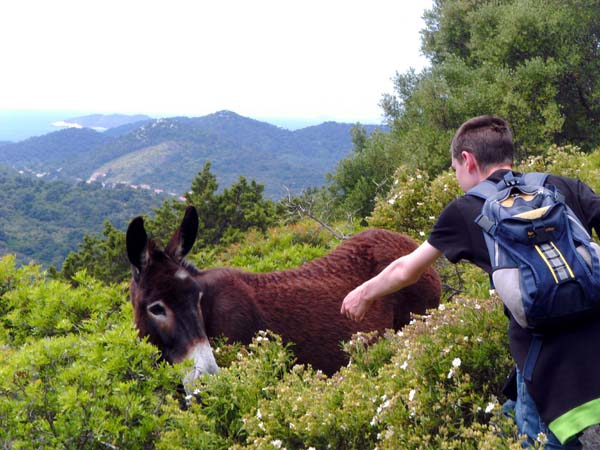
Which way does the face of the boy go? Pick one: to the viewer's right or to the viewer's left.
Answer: to the viewer's left

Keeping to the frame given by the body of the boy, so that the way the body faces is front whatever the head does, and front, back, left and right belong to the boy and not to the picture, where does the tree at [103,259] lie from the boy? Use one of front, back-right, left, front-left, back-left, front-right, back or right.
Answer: front

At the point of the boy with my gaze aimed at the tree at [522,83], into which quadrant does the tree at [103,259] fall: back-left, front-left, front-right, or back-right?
front-left

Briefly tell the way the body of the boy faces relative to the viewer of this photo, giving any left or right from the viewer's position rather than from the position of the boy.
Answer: facing away from the viewer and to the left of the viewer

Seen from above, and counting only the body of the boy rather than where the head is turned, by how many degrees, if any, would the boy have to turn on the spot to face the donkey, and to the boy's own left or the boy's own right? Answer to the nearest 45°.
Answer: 0° — they already face it

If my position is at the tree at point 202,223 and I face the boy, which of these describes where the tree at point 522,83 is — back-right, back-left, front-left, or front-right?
front-left

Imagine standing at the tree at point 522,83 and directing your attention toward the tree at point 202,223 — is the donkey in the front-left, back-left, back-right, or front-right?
front-left

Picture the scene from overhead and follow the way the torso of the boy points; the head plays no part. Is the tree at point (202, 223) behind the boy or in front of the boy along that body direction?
in front

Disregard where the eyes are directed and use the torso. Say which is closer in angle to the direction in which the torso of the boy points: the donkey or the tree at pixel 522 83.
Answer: the donkey

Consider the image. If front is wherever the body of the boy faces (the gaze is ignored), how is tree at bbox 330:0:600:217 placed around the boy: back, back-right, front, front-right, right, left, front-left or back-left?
front-right

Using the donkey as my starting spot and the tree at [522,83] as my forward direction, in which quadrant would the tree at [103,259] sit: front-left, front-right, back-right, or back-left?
front-left

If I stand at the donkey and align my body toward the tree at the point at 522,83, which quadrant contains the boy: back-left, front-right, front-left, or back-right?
back-right
